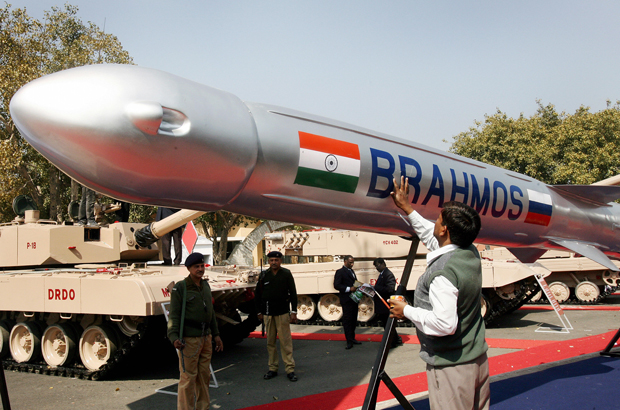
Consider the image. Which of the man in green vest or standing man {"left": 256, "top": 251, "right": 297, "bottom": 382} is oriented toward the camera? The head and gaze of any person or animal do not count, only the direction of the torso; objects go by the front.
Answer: the standing man

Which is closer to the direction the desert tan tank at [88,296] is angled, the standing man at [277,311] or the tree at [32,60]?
the standing man

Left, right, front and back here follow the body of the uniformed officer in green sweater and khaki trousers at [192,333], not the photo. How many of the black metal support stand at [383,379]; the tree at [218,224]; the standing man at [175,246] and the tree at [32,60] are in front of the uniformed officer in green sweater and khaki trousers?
1

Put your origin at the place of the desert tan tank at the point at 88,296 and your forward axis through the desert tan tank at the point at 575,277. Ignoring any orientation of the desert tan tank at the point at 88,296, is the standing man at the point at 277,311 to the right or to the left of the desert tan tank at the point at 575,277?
right

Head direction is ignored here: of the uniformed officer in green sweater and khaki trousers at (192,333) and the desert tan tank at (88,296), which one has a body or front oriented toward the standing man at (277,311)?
the desert tan tank

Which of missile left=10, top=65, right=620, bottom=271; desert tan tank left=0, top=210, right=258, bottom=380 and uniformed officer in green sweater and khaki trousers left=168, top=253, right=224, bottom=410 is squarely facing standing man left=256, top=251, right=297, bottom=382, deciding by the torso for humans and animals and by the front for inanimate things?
the desert tan tank

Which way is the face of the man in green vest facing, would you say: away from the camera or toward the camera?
away from the camera

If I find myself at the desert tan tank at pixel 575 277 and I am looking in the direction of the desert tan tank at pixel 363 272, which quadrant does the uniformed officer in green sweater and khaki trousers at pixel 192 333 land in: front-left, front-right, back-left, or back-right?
front-left

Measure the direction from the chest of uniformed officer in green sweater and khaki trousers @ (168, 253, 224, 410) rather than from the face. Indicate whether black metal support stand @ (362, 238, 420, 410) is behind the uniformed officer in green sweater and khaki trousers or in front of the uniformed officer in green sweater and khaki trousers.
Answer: in front

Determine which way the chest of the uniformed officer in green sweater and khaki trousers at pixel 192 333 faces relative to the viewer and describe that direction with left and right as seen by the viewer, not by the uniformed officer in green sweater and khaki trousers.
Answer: facing the viewer and to the right of the viewer

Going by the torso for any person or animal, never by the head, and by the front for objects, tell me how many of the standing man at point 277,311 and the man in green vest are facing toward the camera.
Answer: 1

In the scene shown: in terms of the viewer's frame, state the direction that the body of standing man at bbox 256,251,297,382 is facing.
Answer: toward the camera

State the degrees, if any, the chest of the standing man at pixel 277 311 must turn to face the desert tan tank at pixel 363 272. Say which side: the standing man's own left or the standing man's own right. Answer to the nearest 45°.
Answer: approximately 180°

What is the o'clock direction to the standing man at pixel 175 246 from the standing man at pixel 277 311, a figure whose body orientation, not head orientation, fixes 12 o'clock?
the standing man at pixel 175 246 is roughly at 5 o'clock from the standing man at pixel 277 311.

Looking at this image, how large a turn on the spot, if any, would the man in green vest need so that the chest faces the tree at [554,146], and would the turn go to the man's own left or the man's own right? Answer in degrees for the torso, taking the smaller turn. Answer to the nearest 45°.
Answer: approximately 45° to the man's own right
